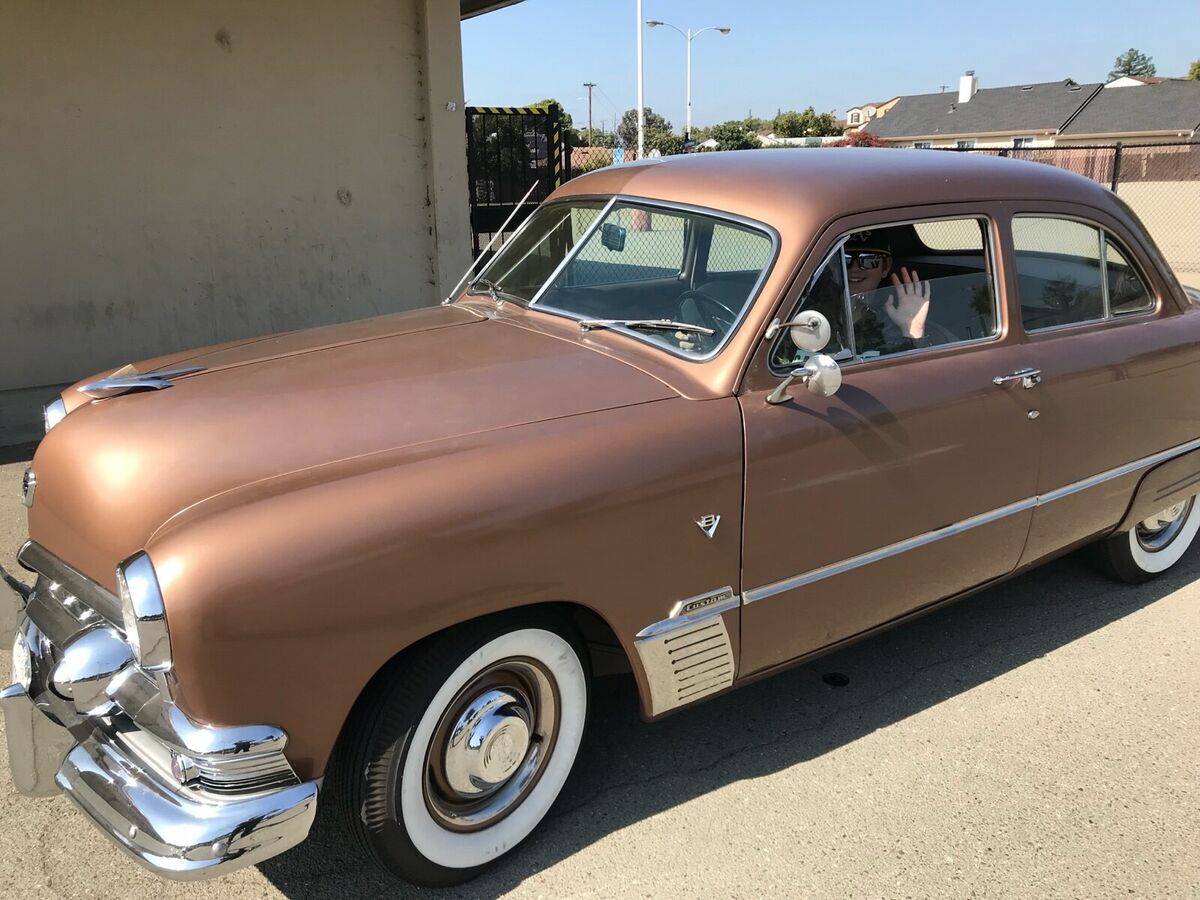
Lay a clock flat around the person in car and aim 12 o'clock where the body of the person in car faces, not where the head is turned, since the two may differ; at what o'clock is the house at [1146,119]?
The house is roughly at 5 o'clock from the person in car.

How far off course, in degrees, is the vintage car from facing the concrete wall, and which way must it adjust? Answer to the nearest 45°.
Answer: approximately 90° to its right

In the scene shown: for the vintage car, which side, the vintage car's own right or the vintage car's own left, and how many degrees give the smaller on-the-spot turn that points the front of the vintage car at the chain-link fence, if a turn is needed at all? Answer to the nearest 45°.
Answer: approximately 180°

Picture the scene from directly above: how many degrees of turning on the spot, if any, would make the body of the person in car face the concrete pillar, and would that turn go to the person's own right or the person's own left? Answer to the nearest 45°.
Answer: approximately 90° to the person's own right

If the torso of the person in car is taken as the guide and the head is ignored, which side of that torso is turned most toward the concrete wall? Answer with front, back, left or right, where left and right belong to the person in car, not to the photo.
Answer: right

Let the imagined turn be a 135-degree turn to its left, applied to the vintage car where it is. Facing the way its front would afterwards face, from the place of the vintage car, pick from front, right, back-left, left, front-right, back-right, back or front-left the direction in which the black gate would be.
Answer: left

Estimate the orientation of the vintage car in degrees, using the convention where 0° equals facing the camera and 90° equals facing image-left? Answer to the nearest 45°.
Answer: approximately 45°

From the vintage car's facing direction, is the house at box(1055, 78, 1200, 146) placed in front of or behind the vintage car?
behind

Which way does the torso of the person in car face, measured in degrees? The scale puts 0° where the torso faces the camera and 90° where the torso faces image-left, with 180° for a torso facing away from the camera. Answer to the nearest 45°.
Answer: approximately 45°
